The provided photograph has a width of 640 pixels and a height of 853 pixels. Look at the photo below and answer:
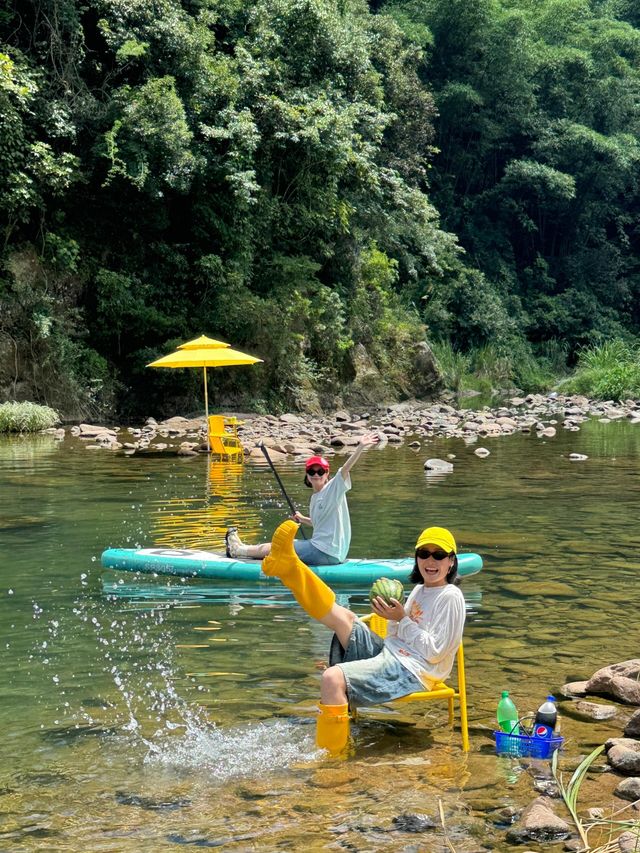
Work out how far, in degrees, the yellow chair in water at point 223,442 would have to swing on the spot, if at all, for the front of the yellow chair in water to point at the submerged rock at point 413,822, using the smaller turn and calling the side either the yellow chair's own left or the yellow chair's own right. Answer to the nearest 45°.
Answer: approximately 45° to the yellow chair's own right

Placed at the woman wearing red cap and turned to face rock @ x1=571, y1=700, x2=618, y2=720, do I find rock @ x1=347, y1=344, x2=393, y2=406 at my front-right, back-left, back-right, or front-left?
back-left

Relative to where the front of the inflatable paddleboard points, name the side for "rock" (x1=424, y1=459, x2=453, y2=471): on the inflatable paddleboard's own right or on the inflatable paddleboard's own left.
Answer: on the inflatable paddleboard's own right

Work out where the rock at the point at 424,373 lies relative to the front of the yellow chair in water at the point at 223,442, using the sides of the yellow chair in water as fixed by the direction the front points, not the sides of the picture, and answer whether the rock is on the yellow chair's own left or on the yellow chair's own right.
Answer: on the yellow chair's own left

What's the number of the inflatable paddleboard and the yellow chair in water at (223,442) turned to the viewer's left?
1

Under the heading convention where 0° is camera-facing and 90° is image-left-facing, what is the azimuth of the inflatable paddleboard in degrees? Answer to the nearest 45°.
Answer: approximately 90°

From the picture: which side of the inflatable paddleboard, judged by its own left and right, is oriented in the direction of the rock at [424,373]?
right
